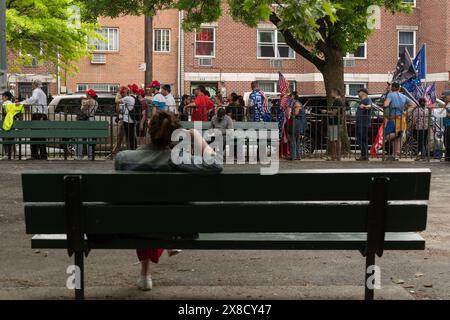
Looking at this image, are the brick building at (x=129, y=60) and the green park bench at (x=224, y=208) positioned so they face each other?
yes

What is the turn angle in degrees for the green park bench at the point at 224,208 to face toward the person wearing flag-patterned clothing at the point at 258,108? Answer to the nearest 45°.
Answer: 0° — it already faces them

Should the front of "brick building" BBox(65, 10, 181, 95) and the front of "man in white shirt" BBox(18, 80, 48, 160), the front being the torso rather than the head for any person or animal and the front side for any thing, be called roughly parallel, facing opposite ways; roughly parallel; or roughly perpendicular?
roughly perpendicular

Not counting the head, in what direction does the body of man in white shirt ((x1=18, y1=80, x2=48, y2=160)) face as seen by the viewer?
to the viewer's left

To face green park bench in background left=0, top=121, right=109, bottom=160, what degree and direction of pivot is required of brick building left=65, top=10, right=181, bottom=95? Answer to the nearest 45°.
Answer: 0° — it already faces it

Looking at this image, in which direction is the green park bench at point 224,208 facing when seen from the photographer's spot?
facing away from the viewer

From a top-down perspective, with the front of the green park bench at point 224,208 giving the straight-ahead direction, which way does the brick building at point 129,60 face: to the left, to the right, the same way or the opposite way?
the opposite way

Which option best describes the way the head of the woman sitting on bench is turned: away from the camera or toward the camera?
away from the camera
